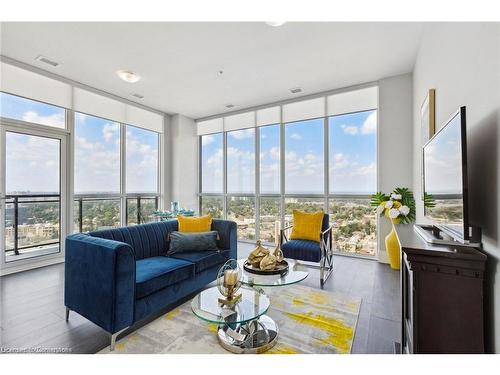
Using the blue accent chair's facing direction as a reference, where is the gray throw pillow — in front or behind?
in front

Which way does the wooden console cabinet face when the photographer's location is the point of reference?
facing to the left of the viewer

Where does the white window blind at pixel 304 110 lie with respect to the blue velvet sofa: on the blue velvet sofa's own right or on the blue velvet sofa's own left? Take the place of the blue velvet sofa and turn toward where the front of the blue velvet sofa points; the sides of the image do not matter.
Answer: on the blue velvet sofa's own left

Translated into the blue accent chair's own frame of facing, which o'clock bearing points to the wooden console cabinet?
The wooden console cabinet is roughly at 10 o'clock from the blue accent chair.

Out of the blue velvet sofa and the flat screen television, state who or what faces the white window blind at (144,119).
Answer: the flat screen television

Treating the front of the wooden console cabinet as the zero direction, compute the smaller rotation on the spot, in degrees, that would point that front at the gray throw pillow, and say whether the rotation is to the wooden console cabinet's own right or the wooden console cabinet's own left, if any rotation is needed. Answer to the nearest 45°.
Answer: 0° — it already faces it

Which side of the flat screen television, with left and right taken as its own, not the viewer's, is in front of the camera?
left

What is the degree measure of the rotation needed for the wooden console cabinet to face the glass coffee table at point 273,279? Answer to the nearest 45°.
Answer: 0° — it already faces it

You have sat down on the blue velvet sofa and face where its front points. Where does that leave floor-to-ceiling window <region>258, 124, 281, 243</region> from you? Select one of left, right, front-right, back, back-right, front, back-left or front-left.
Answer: left

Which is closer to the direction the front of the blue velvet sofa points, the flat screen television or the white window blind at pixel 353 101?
the flat screen television

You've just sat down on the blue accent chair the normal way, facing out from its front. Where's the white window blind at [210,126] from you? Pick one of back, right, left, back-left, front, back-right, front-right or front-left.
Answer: right

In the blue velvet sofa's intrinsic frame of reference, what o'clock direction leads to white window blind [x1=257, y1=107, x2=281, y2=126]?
The white window blind is roughly at 9 o'clock from the blue velvet sofa.

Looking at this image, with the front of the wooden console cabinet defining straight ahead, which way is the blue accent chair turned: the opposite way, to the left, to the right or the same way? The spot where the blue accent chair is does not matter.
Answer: to the left

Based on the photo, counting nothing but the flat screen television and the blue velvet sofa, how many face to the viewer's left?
1
